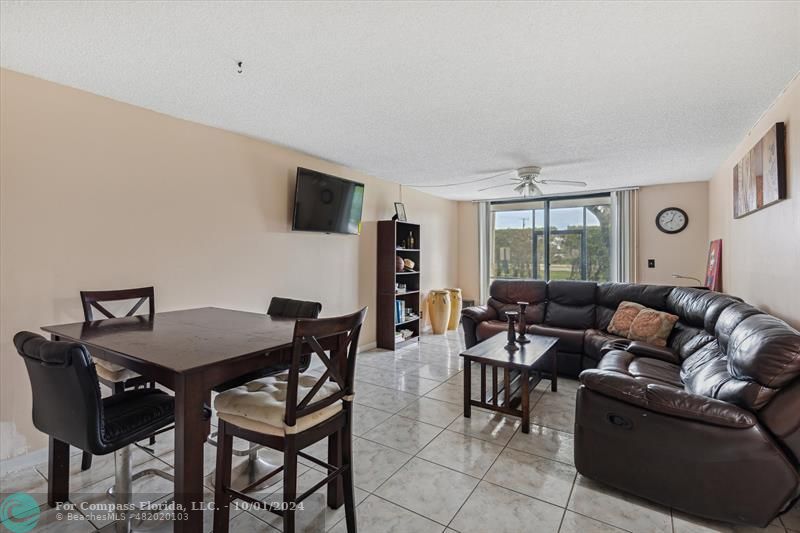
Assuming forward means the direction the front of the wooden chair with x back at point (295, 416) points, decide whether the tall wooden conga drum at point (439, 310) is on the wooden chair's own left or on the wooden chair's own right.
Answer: on the wooden chair's own right

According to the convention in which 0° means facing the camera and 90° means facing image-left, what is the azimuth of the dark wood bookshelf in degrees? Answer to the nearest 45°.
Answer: approximately 315°

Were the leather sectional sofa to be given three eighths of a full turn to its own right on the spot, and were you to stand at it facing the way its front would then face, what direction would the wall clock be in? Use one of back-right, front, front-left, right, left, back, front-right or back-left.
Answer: front

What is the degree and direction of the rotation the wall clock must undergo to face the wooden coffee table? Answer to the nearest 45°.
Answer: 0° — it already faces it

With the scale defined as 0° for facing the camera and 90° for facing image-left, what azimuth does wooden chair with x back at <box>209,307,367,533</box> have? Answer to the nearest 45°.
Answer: approximately 135°

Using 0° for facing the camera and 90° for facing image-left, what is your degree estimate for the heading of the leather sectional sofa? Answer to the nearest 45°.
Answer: approximately 45°

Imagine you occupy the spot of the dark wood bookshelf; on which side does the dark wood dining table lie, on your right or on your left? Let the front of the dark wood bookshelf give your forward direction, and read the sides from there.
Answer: on your right

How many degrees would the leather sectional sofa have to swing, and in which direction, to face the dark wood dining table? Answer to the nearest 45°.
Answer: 0° — it already faces it

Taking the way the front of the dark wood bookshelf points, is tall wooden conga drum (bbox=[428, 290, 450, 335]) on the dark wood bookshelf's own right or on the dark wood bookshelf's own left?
on the dark wood bookshelf's own left

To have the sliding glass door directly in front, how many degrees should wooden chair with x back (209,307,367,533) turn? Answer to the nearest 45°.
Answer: approximately 90° to its right

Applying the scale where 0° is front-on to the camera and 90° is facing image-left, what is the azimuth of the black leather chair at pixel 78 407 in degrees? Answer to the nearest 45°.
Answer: approximately 225°

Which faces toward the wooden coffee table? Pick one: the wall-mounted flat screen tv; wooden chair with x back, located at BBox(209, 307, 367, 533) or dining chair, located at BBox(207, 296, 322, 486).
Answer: the wall-mounted flat screen tv
